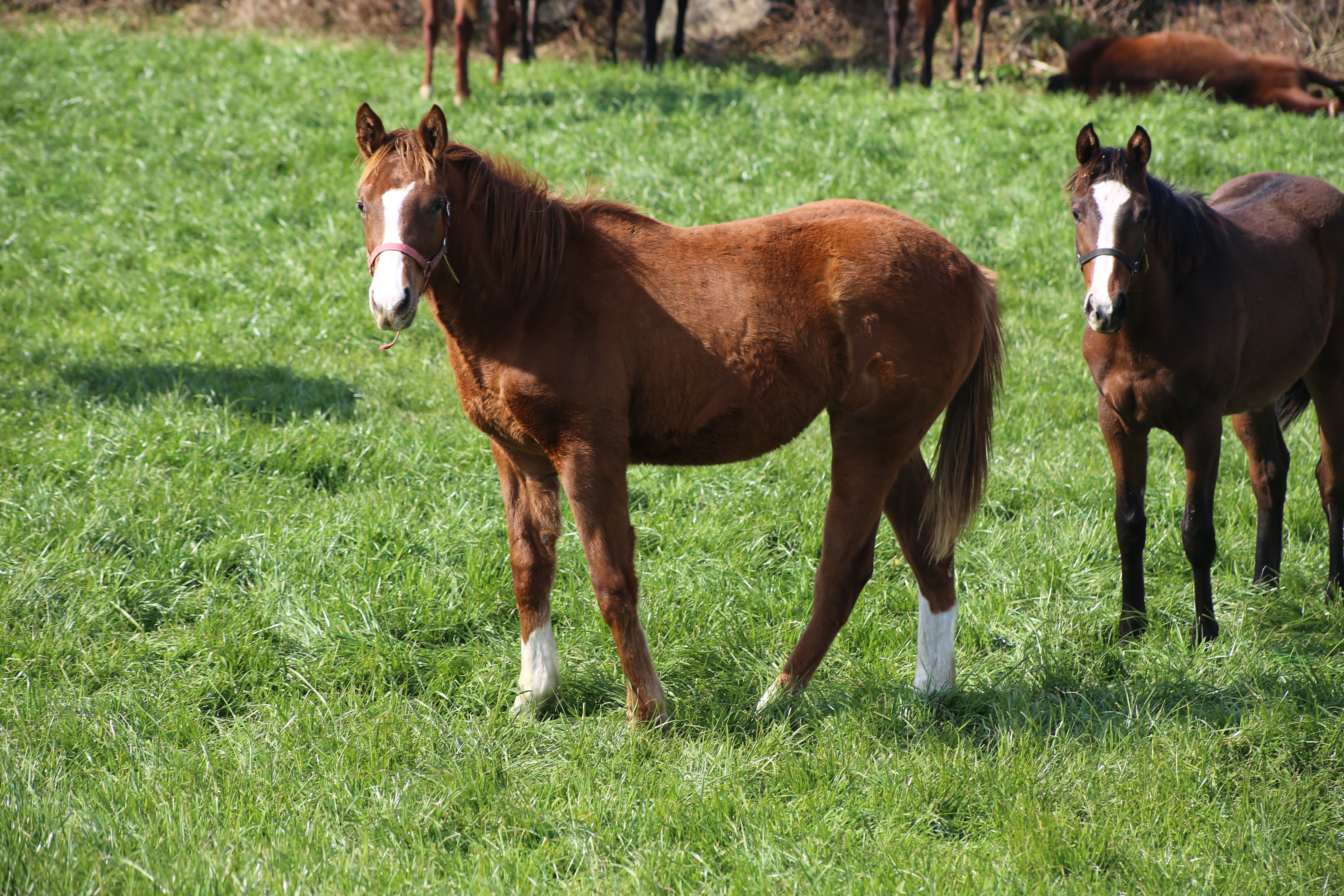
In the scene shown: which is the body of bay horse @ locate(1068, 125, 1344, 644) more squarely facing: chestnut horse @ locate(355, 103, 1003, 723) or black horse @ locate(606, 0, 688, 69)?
the chestnut horse

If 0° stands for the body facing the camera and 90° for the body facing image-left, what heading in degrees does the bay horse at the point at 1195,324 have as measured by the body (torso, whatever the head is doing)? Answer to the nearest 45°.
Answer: approximately 45°

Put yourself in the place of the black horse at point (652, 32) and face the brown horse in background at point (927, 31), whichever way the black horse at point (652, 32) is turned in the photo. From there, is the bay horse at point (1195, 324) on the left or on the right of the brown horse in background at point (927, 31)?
right

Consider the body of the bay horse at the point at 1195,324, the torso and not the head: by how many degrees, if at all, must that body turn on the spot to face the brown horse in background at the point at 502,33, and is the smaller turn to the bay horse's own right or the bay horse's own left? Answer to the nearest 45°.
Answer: approximately 90° to the bay horse's own right

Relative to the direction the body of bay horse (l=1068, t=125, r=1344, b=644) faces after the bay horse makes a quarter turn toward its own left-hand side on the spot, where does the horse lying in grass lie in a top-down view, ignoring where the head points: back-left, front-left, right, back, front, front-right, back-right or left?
back-left

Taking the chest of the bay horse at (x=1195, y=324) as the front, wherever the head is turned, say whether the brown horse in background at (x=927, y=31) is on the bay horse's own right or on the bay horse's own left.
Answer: on the bay horse's own right

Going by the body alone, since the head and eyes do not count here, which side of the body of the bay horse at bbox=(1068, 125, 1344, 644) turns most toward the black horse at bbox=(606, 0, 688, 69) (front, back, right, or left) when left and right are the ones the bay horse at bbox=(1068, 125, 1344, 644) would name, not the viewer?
right
